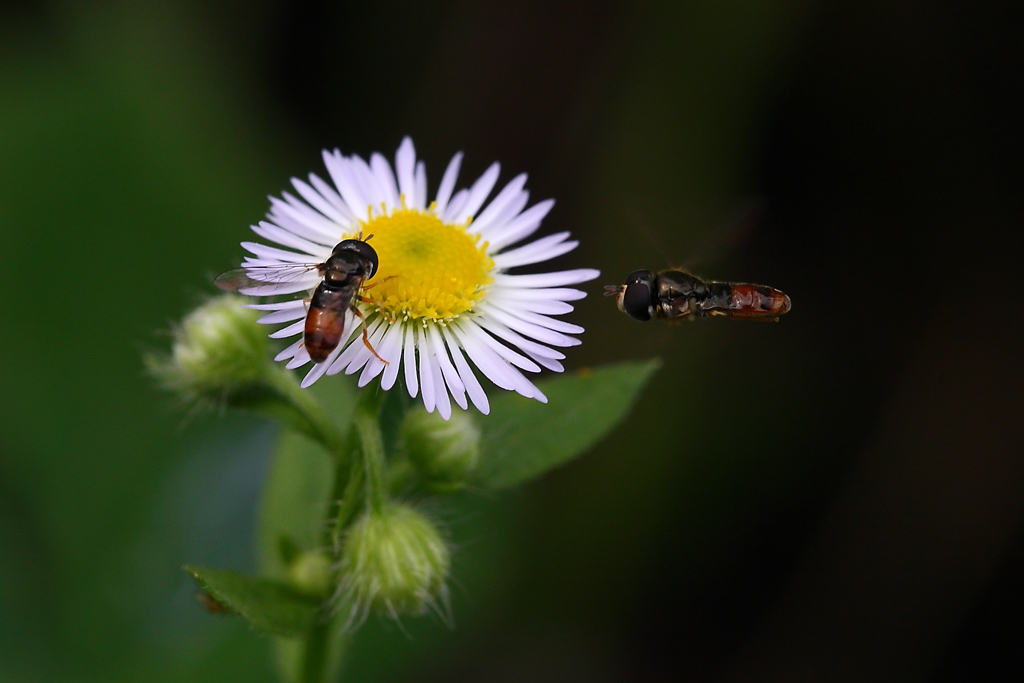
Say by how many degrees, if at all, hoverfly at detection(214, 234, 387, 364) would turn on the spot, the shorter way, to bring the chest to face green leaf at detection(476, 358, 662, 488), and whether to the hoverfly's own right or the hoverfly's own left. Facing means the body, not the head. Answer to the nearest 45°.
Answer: approximately 45° to the hoverfly's own right

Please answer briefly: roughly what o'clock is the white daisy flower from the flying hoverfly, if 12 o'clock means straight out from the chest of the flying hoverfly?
The white daisy flower is roughly at 11 o'clock from the flying hoverfly.

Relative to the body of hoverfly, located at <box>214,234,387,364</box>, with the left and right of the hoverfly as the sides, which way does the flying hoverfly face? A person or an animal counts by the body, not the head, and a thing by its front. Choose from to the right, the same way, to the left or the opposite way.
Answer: to the left

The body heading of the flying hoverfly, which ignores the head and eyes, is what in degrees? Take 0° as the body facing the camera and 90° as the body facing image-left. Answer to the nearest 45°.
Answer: approximately 90°

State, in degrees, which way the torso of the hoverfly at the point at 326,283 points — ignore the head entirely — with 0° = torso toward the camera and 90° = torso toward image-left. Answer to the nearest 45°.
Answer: approximately 225°

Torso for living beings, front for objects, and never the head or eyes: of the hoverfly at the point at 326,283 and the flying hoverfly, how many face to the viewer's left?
1

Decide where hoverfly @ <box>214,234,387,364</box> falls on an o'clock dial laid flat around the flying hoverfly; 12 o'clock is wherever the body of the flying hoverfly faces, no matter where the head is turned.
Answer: The hoverfly is roughly at 11 o'clock from the flying hoverfly.
